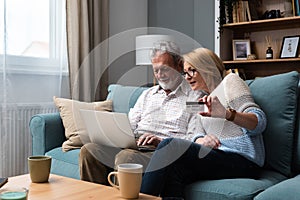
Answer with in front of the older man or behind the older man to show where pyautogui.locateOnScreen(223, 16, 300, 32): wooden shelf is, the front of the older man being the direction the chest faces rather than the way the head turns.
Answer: behind

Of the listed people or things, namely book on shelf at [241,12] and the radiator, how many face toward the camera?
2

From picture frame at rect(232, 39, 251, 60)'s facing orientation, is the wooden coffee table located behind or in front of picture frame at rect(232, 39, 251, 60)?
in front

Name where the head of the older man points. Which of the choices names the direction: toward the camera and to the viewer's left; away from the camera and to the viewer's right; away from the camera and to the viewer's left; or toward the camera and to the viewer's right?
toward the camera and to the viewer's left

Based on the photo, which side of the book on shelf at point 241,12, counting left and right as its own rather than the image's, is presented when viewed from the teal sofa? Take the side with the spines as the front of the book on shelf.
front

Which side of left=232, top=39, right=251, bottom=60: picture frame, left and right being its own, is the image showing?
front

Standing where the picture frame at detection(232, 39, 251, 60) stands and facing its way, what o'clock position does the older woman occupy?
The older woman is roughly at 12 o'clock from the picture frame.

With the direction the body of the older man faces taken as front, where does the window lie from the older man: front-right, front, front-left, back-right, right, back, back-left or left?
right

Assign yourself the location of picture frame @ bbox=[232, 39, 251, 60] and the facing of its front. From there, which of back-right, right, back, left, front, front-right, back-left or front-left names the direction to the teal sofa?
front

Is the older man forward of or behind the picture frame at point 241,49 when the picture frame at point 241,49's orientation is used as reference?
forward

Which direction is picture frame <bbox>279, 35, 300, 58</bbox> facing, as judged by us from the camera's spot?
facing the viewer and to the left of the viewer

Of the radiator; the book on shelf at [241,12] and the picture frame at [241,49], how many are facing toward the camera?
3

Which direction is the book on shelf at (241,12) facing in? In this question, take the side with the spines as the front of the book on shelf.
toward the camera

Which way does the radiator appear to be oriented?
toward the camera

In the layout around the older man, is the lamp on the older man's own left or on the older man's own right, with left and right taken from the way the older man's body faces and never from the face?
on the older man's own right
